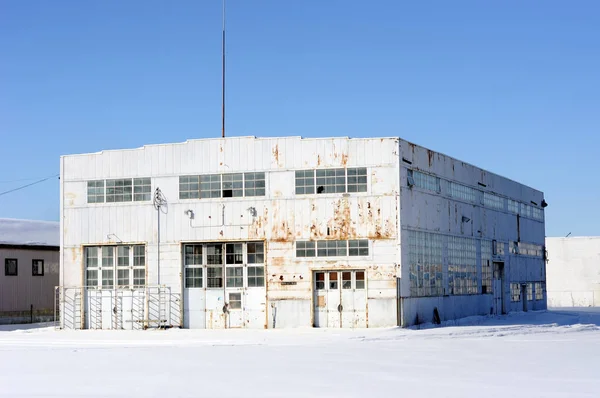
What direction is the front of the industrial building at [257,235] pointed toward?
toward the camera
